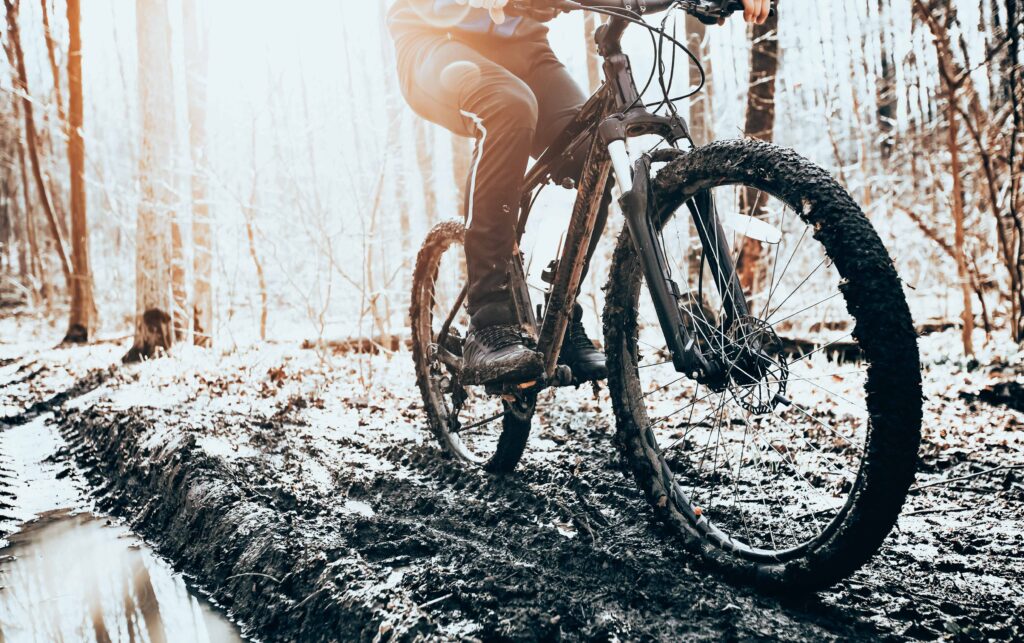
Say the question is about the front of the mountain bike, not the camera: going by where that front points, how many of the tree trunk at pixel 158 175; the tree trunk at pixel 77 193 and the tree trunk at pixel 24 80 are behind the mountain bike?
3

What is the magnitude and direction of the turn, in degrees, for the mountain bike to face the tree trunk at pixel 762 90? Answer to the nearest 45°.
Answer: approximately 135° to its left

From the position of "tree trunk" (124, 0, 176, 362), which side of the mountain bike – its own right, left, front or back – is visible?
back

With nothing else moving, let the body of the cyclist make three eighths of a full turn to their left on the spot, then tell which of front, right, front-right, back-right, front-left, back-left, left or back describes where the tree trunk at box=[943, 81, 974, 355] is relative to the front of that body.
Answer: front-right

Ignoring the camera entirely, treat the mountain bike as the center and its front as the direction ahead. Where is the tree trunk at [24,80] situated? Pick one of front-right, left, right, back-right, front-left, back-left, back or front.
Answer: back

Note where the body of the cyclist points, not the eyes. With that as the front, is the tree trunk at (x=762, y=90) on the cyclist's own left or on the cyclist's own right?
on the cyclist's own left

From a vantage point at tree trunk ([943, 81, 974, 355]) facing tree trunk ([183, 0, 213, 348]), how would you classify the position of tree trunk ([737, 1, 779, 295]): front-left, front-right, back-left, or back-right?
front-right

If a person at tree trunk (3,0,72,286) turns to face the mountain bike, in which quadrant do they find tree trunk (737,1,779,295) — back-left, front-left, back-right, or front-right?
front-left

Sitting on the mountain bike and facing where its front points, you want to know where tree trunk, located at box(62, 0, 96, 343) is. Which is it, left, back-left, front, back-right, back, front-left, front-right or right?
back

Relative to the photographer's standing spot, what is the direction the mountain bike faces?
facing the viewer and to the right of the viewer

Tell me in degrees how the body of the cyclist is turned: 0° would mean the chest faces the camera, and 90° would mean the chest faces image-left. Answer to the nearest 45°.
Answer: approximately 315°

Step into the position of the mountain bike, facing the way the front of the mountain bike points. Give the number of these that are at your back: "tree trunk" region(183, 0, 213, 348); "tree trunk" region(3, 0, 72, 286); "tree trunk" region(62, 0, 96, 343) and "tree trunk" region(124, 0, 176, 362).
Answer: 4

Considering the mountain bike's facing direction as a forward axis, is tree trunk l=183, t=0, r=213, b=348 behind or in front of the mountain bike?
behind
